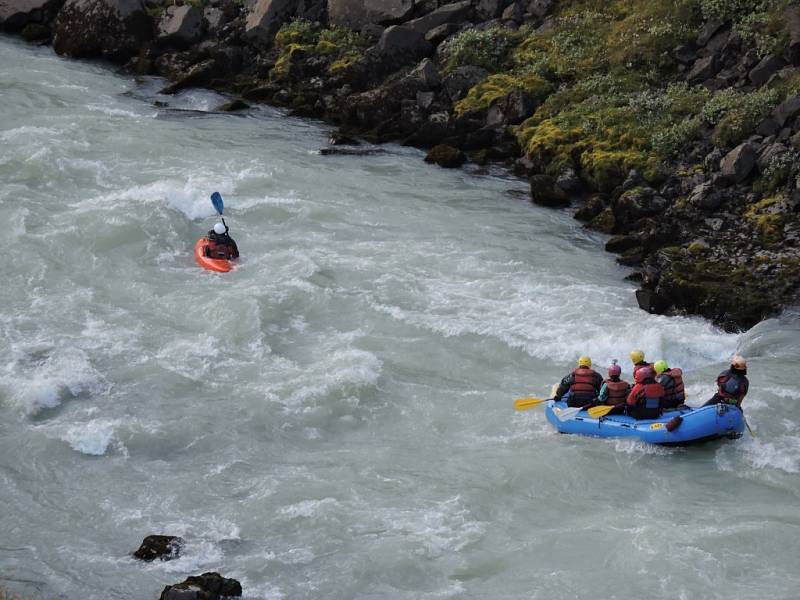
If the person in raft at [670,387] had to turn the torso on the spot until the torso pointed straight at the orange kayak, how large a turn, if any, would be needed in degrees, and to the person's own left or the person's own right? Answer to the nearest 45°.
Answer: approximately 45° to the person's own left

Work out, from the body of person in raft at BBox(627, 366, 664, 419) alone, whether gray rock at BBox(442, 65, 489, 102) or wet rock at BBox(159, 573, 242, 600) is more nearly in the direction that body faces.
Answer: the gray rock

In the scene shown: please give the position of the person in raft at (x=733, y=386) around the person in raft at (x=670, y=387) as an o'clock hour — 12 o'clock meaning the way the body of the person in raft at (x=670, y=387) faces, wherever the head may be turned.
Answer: the person in raft at (x=733, y=386) is roughly at 5 o'clock from the person in raft at (x=670, y=387).

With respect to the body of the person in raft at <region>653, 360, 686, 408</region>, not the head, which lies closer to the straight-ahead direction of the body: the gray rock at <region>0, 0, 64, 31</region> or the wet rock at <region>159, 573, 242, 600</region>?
the gray rock

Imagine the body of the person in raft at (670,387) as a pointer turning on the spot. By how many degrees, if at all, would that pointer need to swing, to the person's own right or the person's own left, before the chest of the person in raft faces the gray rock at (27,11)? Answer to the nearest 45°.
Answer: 0° — they already face it

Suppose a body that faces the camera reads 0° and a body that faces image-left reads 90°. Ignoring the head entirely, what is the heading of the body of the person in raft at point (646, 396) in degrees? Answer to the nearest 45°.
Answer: approximately 135°

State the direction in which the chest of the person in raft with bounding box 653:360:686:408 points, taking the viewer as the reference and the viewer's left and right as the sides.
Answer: facing away from the viewer and to the left of the viewer

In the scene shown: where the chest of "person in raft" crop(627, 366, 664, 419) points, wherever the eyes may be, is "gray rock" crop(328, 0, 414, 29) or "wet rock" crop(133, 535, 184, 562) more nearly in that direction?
the gray rock
